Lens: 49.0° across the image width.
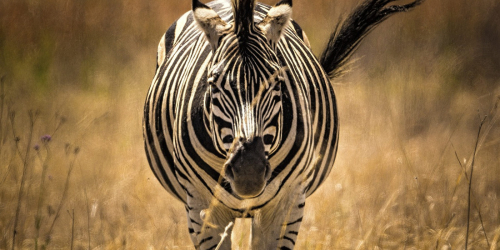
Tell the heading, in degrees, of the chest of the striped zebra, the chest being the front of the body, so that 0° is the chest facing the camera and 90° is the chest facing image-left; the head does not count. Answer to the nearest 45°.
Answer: approximately 0°
